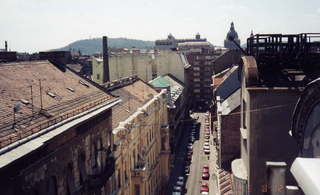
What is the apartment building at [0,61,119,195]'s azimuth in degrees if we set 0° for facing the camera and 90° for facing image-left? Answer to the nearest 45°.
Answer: approximately 315°

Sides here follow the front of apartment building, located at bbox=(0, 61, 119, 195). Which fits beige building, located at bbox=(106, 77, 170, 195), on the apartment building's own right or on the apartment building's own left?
on the apartment building's own left
